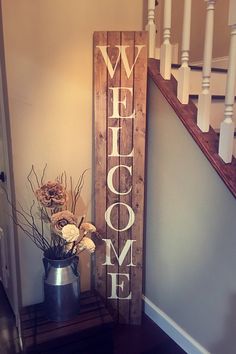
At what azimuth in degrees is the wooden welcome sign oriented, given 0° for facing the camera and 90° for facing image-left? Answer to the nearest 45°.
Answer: approximately 0°
